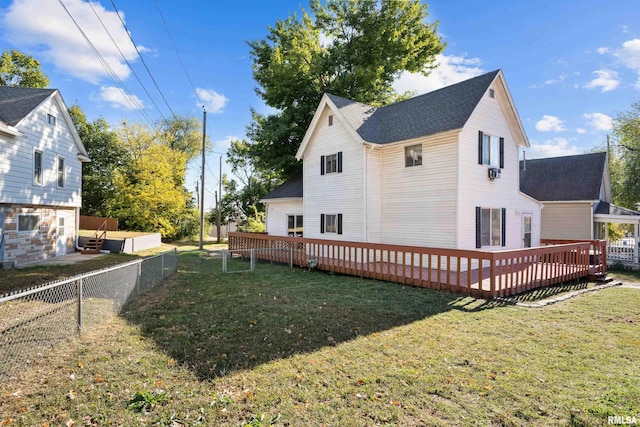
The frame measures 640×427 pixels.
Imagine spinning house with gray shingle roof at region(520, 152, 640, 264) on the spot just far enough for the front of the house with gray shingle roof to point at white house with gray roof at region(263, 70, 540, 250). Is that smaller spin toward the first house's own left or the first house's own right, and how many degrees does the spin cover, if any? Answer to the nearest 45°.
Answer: approximately 135° to the first house's own right

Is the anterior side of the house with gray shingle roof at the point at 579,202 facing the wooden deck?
no

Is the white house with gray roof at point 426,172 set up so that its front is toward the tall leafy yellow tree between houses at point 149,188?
no

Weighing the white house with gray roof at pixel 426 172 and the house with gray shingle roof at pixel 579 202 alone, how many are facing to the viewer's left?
0

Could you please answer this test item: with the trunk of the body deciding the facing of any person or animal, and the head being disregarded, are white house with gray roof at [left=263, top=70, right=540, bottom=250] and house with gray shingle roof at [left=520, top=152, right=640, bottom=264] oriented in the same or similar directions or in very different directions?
same or similar directions

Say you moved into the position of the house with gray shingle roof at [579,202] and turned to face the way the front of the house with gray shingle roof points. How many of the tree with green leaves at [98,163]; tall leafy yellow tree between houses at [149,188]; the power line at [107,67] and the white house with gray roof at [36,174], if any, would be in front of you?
0

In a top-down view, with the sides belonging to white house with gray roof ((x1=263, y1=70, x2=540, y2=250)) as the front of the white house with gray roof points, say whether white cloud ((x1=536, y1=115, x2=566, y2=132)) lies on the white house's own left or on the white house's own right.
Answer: on the white house's own left
